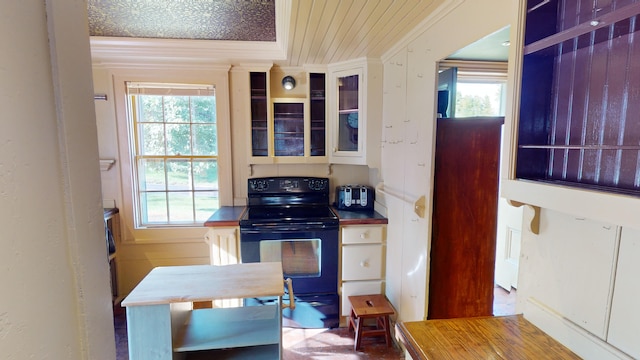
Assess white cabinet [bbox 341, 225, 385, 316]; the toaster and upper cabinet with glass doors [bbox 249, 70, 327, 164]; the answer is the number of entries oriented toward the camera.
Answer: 3

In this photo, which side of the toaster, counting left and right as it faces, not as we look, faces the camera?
front

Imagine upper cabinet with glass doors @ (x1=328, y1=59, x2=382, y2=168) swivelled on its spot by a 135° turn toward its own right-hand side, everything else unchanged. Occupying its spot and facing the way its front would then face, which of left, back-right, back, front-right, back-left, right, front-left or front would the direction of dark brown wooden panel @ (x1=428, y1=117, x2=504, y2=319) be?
back-right

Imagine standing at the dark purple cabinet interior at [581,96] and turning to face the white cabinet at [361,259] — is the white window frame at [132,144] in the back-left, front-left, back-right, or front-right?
front-left

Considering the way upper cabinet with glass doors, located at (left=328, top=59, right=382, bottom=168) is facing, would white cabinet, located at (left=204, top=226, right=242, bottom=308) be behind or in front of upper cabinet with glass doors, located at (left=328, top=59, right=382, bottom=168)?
in front

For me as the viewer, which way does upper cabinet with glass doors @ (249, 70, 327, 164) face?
facing the viewer

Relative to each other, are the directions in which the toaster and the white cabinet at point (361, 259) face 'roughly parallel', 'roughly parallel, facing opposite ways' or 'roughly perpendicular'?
roughly parallel

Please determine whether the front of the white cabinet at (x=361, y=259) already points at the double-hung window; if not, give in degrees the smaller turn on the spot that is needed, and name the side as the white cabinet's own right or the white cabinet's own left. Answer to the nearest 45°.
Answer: approximately 90° to the white cabinet's own right

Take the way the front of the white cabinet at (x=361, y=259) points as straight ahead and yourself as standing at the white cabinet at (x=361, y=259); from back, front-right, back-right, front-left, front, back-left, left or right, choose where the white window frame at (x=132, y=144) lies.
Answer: right

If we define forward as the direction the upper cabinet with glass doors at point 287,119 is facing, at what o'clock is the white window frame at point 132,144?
The white window frame is roughly at 3 o'clock from the upper cabinet with glass doors.

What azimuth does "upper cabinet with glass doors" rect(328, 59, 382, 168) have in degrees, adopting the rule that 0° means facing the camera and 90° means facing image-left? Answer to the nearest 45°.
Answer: approximately 45°

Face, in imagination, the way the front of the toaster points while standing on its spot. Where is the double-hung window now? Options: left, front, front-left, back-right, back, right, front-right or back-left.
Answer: right

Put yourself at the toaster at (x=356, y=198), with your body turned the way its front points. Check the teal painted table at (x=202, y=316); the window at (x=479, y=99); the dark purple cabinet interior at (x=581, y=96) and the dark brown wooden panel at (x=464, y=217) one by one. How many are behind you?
0

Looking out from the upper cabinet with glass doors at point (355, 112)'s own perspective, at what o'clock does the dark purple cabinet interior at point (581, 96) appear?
The dark purple cabinet interior is roughly at 10 o'clock from the upper cabinet with glass doors.

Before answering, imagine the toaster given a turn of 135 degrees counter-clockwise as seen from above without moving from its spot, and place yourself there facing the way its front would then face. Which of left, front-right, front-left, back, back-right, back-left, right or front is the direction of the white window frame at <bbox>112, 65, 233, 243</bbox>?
back-left
